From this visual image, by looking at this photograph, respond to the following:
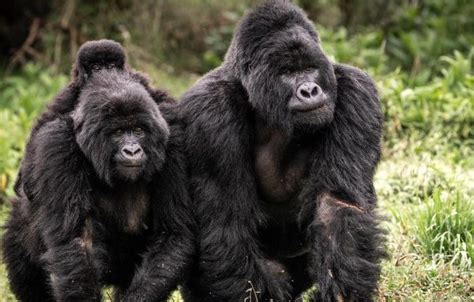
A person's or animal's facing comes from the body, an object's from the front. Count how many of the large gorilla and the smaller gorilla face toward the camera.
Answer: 2

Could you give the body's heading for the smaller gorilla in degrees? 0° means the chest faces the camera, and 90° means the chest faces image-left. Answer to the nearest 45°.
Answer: approximately 0°

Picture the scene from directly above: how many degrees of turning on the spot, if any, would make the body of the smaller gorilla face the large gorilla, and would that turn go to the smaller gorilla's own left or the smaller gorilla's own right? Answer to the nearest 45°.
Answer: approximately 90° to the smaller gorilla's own left

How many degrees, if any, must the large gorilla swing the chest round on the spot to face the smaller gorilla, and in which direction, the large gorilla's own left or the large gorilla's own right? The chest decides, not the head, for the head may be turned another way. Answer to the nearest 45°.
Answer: approximately 90° to the large gorilla's own right
